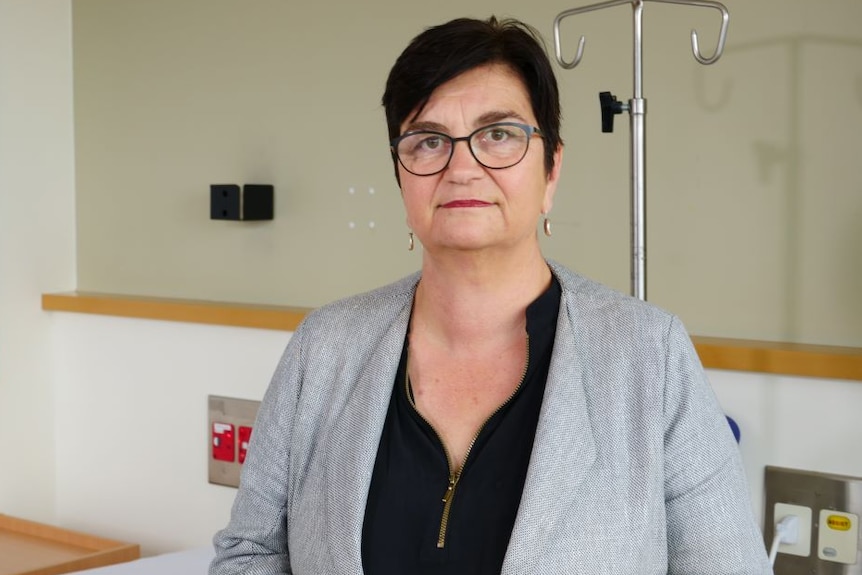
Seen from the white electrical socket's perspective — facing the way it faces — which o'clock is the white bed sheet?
The white bed sheet is roughly at 3 o'clock from the white electrical socket.

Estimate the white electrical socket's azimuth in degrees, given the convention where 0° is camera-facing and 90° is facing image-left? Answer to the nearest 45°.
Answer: approximately 0°

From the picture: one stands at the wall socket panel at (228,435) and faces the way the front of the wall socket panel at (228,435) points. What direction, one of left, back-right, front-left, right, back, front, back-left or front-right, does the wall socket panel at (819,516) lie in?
front-left

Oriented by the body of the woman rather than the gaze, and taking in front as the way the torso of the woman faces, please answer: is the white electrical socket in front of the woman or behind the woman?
behind

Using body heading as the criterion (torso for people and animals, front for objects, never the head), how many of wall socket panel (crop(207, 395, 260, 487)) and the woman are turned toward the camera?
2

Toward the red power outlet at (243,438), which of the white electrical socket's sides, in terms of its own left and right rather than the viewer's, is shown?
right

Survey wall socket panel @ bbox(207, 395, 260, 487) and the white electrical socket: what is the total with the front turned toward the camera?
2
